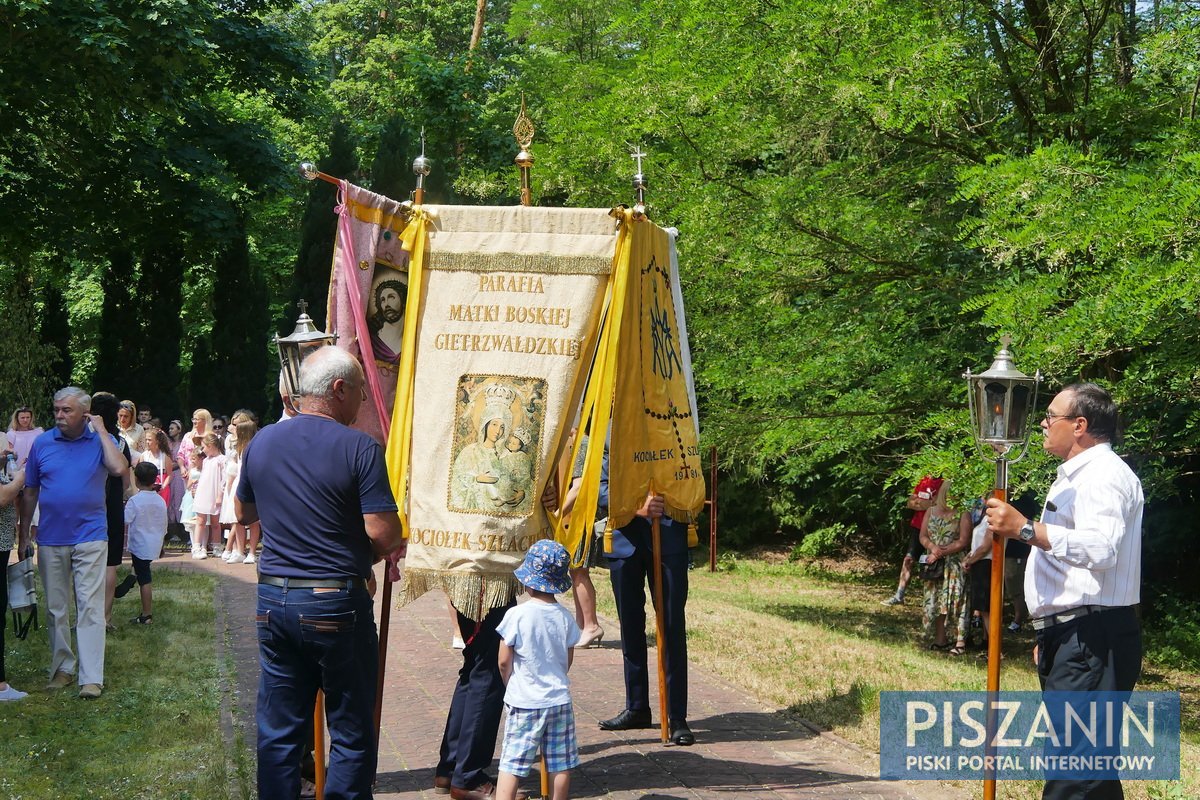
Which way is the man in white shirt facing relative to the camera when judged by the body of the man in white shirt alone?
to the viewer's left

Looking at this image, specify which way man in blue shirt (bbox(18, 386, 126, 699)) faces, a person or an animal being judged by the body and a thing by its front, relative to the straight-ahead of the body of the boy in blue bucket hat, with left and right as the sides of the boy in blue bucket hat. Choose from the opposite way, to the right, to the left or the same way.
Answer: the opposite way

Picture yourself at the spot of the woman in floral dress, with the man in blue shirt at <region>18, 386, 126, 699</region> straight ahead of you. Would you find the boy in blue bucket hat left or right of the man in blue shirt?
left

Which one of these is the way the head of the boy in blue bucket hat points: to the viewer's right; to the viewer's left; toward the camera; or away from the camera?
away from the camera

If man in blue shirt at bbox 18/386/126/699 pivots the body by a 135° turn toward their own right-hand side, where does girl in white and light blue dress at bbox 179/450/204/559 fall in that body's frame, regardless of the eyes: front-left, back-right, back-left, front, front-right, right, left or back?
front-right

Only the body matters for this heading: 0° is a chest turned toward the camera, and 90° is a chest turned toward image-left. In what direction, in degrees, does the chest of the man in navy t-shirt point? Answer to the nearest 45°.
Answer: approximately 225°

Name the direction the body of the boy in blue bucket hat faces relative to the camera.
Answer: away from the camera

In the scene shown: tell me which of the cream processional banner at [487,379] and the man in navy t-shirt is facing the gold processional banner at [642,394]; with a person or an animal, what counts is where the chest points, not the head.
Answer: the man in navy t-shirt

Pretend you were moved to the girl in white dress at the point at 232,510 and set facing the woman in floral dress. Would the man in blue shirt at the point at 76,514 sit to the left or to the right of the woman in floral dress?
right

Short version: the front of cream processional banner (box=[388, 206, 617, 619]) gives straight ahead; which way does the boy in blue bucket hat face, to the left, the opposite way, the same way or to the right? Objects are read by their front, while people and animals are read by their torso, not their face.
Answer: the opposite way
